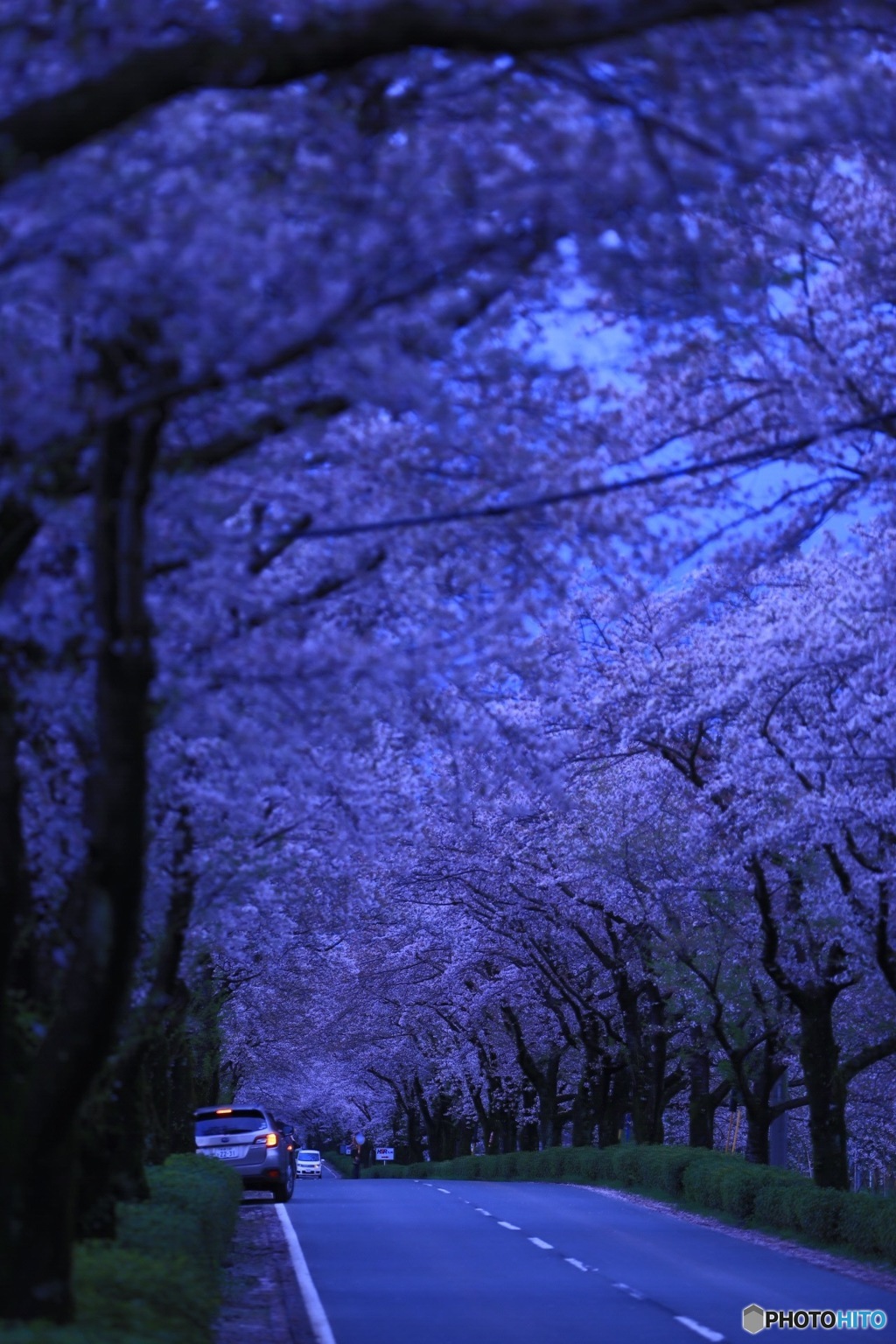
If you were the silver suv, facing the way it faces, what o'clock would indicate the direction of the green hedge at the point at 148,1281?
The green hedge is roughly at 6 o'clock from the silver suv.

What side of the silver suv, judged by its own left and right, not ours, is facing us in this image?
back
